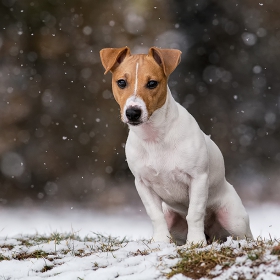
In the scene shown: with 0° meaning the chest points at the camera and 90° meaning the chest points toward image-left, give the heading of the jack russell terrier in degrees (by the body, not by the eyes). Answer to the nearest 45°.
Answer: approximately 45°
